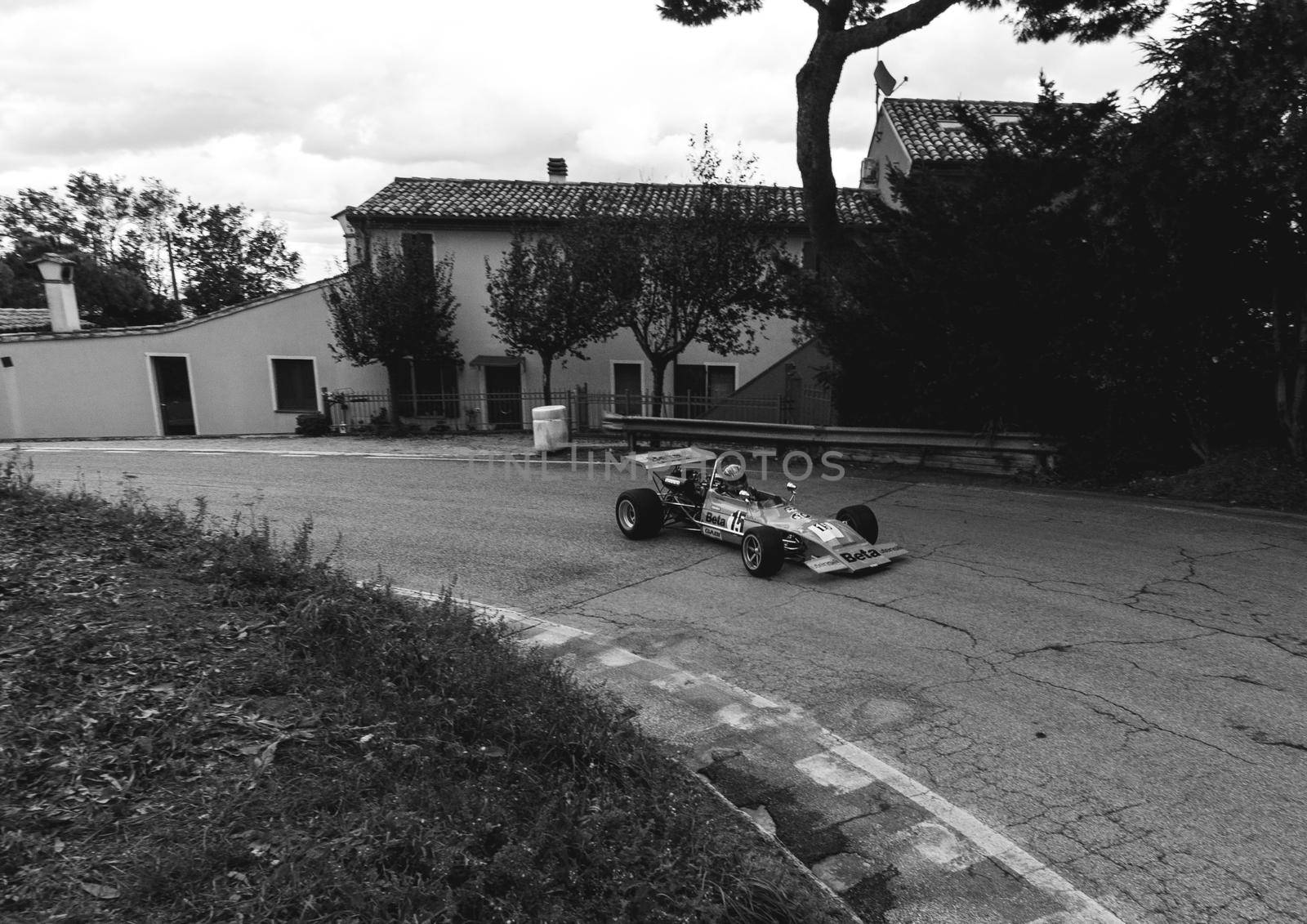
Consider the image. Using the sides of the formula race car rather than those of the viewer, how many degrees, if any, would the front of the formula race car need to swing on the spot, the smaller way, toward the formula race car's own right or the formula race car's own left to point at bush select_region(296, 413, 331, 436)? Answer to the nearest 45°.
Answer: approximately 180°

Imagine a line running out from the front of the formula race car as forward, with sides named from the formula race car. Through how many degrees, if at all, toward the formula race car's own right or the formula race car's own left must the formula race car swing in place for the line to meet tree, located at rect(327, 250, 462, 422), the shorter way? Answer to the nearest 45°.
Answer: approximately 180°

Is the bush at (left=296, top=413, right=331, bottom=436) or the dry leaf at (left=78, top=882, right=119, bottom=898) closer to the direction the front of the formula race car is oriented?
the dry leaf

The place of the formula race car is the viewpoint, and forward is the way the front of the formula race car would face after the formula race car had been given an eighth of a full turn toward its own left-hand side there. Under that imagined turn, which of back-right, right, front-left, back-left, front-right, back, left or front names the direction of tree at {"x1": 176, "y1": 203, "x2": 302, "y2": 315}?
back-left

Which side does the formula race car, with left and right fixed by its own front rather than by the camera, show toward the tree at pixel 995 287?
left

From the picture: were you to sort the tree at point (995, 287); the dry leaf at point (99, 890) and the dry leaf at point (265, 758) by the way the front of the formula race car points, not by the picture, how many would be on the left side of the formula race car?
1

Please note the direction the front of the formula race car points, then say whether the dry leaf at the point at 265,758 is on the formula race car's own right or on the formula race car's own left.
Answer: on the formula race car's own right

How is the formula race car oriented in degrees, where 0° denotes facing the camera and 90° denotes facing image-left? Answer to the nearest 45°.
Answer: approximately 315°

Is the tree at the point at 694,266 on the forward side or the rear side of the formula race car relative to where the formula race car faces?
on the rear side
